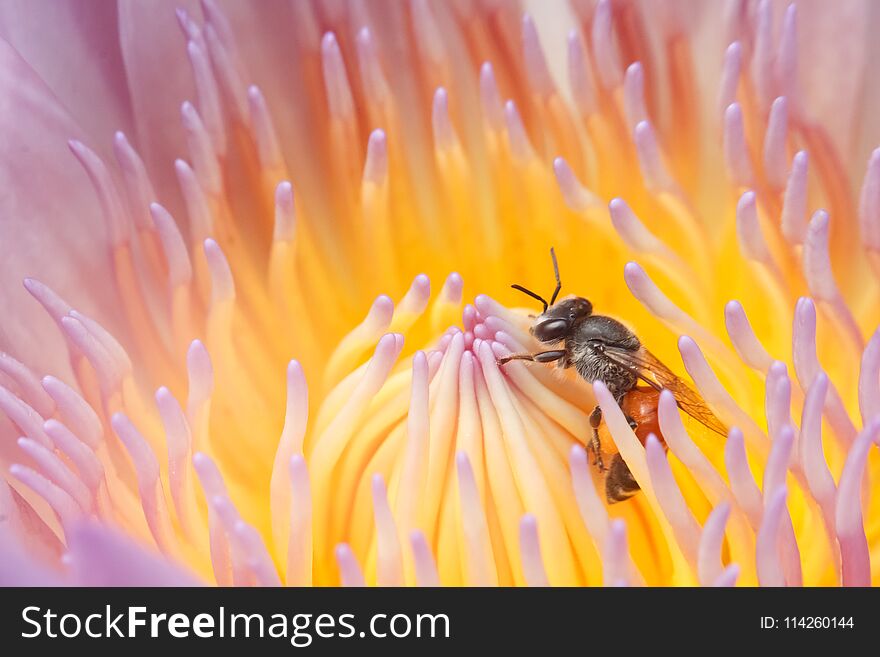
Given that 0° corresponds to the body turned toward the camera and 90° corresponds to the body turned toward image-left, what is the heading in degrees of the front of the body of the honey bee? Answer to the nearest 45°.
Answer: approximately 90°
